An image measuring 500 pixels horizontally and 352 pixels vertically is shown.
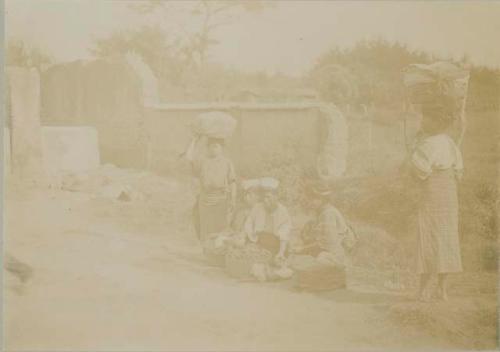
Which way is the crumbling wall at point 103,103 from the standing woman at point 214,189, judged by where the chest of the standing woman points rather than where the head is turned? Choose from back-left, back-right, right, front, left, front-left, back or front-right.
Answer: right

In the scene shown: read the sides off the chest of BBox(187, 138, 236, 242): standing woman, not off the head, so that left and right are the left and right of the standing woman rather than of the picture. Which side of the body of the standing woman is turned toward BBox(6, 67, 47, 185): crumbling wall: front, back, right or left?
right

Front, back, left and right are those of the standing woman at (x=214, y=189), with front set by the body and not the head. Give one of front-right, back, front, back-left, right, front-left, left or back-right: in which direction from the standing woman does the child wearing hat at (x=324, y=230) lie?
left

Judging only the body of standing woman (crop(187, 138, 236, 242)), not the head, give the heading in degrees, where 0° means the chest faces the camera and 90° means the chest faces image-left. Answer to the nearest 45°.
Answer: approximately 0°

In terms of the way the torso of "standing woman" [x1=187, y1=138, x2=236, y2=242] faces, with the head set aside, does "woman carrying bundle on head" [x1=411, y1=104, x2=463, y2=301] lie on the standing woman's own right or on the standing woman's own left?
on the standing woman's own left
